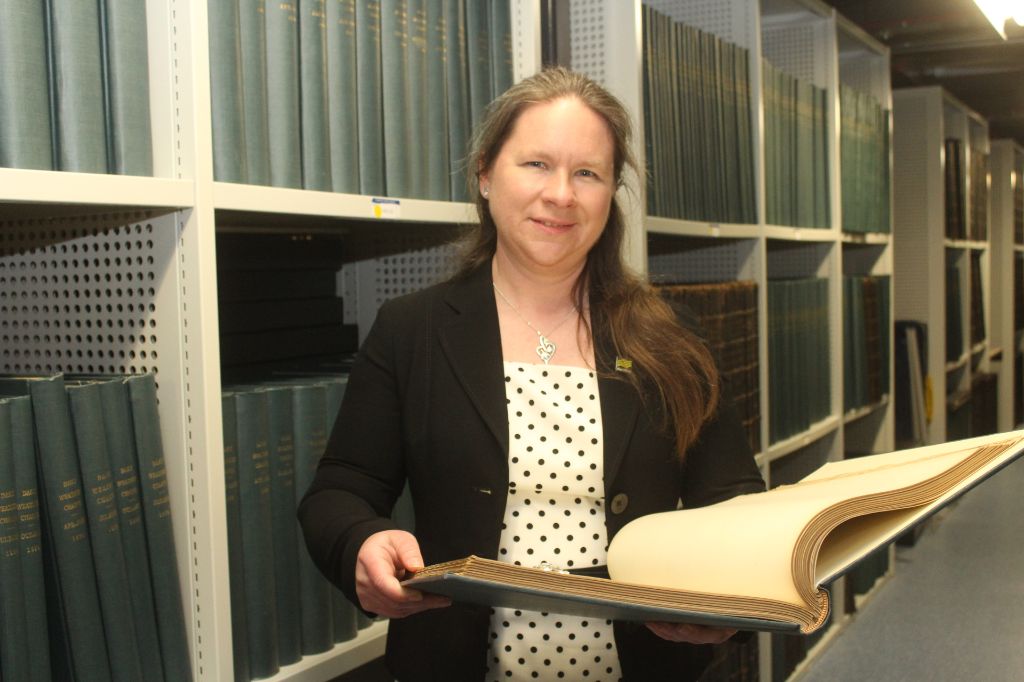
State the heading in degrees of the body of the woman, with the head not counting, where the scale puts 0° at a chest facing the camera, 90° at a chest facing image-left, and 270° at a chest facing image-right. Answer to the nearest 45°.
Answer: approximately 0°

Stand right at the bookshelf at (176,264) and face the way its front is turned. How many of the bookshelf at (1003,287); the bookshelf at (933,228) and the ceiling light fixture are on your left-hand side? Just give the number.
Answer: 3

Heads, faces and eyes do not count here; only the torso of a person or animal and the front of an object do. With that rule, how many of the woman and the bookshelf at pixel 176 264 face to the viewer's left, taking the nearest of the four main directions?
0

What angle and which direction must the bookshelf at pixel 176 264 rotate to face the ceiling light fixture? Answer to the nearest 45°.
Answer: approximately 90° to its left
